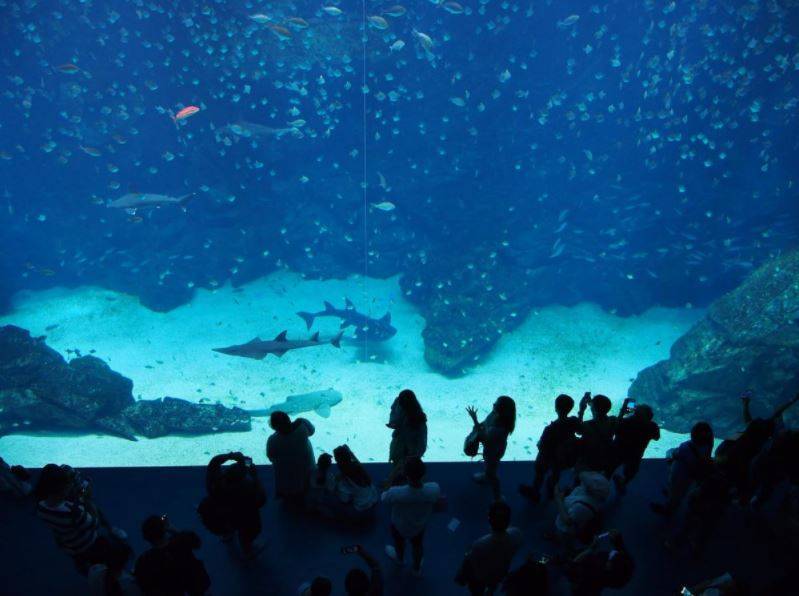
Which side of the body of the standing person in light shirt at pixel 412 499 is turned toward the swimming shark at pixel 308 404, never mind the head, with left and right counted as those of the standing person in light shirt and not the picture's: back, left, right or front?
front

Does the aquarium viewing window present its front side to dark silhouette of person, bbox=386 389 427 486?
yes

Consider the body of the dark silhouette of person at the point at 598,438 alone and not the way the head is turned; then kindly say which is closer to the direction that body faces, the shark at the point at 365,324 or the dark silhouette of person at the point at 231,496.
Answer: the shark

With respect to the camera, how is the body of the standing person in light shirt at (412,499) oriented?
away from the camera

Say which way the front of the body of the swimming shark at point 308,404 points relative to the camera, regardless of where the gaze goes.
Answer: to the viewer's right

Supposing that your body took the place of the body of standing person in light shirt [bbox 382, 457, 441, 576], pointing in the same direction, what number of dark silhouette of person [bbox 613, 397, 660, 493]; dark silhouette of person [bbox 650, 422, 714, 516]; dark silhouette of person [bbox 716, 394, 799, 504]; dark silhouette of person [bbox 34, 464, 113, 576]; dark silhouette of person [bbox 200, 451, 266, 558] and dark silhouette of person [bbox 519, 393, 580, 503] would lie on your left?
2

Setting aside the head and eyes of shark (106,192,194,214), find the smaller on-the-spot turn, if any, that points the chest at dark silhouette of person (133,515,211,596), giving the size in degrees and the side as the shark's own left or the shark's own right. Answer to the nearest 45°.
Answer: approximately 90° to the shark's own left

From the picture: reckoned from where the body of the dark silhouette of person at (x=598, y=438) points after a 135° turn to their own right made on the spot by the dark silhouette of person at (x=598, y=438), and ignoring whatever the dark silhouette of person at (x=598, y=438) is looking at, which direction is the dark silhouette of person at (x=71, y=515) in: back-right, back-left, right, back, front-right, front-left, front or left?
right

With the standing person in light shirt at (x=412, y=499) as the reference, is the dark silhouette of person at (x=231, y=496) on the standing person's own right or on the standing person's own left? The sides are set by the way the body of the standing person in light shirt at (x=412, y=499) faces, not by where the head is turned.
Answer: on the standing person's own left

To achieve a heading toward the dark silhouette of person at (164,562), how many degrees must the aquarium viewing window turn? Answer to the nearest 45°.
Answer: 0° — it already faces them

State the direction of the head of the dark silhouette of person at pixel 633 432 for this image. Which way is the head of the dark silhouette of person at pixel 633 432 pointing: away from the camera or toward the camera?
away from the camera

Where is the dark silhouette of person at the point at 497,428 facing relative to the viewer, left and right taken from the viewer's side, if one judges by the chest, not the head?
facing away from the viewer and to the left of the viewer

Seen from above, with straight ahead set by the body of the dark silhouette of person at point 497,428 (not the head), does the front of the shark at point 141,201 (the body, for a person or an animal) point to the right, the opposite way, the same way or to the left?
to the left

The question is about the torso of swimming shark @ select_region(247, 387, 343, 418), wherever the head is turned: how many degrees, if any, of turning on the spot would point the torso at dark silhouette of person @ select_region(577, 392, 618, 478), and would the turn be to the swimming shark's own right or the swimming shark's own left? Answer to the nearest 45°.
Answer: approximately 90° to the swimming shark's own right

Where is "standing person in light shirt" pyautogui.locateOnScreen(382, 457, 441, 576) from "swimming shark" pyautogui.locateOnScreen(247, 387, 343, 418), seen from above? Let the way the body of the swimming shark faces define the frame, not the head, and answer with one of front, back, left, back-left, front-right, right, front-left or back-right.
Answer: right

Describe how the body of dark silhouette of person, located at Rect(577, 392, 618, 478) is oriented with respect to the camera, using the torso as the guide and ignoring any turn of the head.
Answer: away from the camera

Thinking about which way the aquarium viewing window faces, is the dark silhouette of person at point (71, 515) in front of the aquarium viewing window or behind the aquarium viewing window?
in front

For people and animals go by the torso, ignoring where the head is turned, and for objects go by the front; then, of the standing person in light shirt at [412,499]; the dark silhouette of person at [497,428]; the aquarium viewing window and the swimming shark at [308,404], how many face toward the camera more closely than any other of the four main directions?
1
